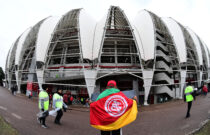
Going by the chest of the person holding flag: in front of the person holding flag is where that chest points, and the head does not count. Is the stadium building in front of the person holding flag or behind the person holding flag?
in front

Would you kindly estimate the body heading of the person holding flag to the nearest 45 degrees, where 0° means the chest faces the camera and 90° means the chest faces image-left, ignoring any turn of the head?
approximately 180°
